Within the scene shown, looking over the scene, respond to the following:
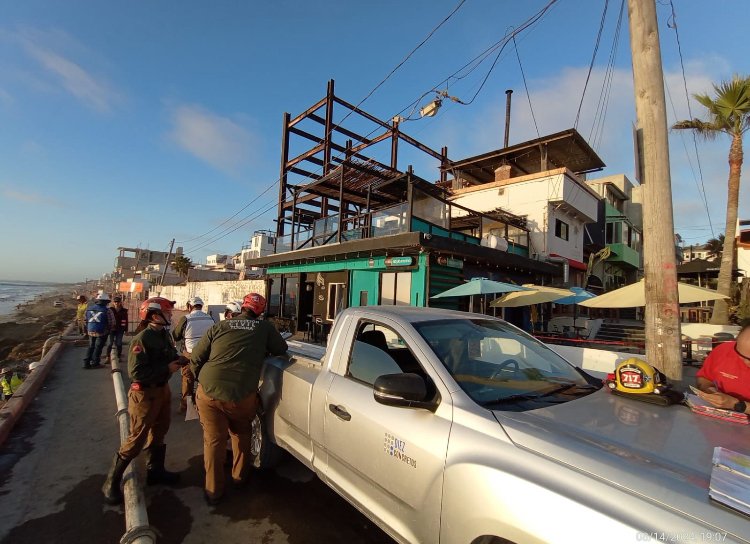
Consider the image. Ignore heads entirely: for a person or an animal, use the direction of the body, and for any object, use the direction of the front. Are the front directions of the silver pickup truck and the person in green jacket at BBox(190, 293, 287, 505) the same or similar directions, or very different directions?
very different directions

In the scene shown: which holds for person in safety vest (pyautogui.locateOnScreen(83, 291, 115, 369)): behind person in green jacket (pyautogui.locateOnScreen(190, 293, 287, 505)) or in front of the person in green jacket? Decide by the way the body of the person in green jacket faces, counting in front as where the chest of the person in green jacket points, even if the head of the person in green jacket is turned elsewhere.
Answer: in front

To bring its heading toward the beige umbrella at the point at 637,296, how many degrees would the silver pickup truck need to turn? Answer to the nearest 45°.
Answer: approximately 135° to its left

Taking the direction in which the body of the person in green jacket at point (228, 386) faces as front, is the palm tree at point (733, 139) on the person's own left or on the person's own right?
on the person's own right

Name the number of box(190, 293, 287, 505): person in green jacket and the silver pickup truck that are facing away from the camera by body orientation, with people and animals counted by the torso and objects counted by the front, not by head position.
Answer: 1

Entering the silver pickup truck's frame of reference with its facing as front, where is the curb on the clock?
The curb is roughly at 5 o'clock from the silver pickup truck.

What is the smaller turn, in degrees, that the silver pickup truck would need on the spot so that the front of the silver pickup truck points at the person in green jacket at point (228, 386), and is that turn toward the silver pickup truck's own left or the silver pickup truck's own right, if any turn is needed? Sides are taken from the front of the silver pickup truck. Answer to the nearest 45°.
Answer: approximately 135° to the silver pickup truck's own right

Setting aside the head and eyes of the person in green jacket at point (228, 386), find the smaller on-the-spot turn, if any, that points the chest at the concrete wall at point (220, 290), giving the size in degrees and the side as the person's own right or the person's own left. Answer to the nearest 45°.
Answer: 0° — they already face it

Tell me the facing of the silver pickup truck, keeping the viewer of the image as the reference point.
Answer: facing the viewer and to the right of the viewer

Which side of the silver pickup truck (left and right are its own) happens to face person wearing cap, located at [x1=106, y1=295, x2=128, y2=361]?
back

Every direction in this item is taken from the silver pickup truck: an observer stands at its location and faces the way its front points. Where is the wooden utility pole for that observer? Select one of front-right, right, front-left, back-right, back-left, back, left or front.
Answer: left

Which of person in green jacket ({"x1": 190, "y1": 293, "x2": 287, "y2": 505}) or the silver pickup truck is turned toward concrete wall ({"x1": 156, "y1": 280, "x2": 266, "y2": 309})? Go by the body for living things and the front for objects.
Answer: the person in green jacket

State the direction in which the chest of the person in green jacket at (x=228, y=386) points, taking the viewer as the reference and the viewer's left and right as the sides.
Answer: facing away from the viewer

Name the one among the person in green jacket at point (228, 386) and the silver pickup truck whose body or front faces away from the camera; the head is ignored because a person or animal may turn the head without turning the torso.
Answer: the person in green jacket
